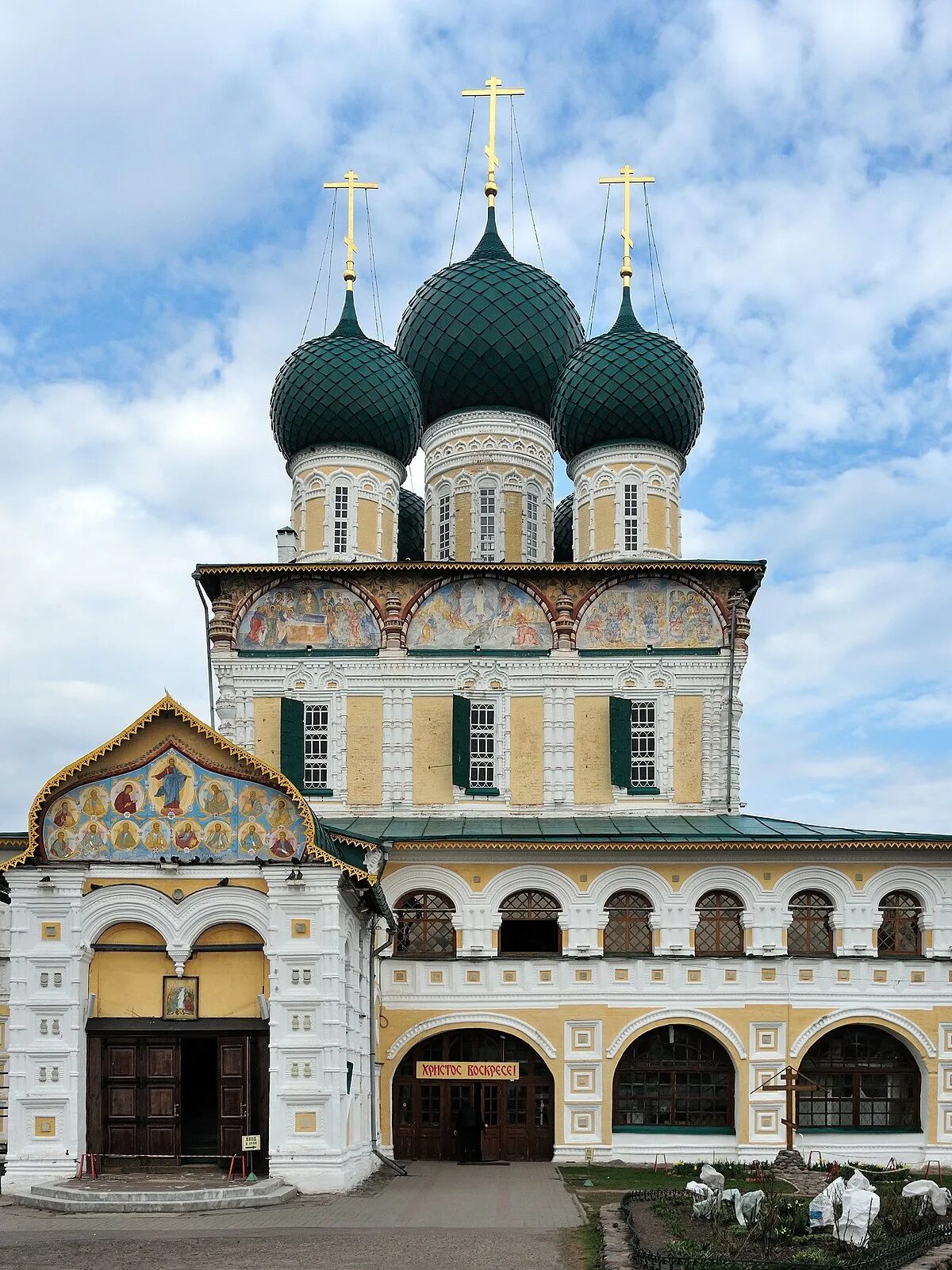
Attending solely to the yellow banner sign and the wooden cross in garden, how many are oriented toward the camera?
2

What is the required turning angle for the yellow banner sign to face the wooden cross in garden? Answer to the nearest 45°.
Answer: approximately 45° to its left

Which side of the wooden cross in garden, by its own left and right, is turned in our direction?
front
